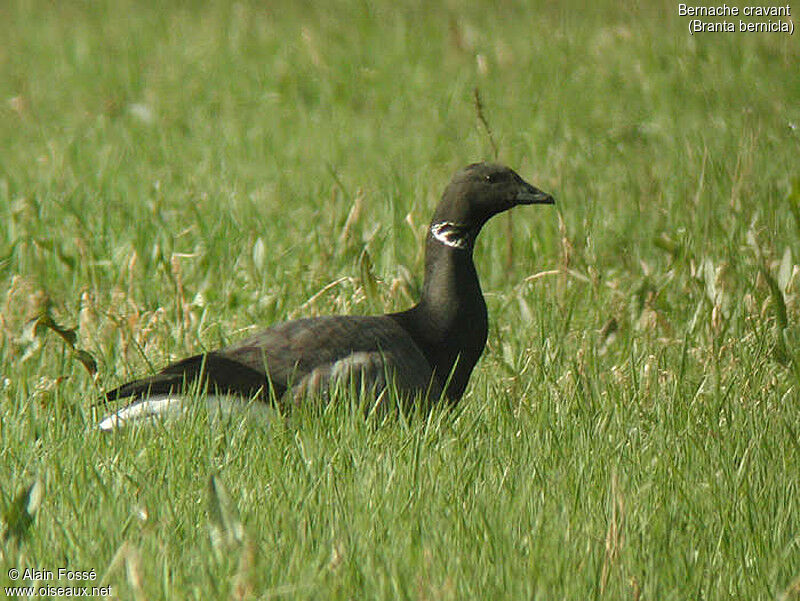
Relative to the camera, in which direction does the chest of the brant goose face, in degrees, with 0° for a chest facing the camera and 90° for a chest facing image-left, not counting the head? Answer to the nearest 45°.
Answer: approximately 270°
